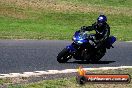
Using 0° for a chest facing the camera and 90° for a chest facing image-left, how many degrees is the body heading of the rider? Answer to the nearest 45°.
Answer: approximately 45°
